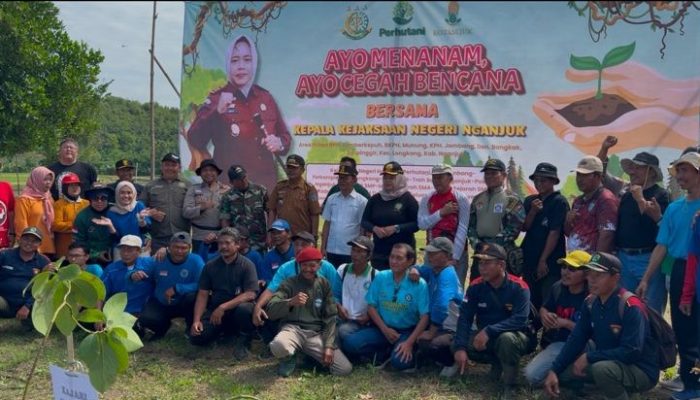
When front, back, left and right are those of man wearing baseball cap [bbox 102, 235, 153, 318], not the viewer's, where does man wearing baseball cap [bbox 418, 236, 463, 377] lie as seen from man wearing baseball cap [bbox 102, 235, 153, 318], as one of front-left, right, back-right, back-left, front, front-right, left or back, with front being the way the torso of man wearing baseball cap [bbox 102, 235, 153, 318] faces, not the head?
front-left

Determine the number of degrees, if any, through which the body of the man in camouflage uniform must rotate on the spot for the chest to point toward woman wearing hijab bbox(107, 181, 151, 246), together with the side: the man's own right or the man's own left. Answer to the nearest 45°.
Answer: approximately 90° to the man's own right

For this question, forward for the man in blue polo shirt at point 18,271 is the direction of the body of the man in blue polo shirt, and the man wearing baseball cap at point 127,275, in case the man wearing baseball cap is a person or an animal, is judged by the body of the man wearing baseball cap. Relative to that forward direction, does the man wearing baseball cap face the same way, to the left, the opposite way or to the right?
the same way

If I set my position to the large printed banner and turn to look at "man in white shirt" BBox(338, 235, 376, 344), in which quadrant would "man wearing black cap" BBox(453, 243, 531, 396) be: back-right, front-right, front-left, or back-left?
front-left

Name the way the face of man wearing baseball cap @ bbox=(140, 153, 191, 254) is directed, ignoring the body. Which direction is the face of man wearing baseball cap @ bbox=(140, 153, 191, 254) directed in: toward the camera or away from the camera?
toward the camera

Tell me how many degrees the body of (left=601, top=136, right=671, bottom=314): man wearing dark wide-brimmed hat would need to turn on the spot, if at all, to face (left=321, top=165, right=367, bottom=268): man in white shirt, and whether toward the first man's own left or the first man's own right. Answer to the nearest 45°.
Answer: approximately 45° to the first man's own right

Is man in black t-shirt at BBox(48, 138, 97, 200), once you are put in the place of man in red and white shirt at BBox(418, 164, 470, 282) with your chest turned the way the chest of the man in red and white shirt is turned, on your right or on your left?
on your right

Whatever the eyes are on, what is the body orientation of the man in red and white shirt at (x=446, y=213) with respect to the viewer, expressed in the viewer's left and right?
facing the viewer

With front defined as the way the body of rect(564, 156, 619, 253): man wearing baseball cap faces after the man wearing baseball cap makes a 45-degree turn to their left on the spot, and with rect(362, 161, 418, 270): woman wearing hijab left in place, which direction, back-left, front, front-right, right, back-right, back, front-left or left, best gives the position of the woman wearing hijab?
right

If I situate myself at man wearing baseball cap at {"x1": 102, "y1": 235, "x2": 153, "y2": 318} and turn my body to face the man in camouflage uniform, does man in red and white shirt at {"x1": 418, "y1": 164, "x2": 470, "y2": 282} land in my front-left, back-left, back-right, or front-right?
front-right

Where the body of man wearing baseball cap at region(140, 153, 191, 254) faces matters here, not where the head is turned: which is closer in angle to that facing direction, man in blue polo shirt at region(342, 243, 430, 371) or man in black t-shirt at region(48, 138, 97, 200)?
the man in blue polo shirt

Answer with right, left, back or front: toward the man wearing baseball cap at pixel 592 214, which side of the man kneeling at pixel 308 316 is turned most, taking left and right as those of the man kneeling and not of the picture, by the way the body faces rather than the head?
left

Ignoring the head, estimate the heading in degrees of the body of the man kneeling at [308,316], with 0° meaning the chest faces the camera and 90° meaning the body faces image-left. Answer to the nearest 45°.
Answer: approximately 0°

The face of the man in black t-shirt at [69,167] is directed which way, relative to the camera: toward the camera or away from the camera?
toward the camera

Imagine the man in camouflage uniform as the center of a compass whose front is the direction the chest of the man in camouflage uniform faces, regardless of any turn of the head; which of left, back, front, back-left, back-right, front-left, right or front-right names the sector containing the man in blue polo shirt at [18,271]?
right

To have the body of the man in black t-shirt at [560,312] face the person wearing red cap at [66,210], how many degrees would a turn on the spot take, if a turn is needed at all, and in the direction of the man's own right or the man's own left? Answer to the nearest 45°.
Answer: approximately 45° to the man's own right

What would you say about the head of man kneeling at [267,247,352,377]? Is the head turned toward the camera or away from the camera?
toward the camera
